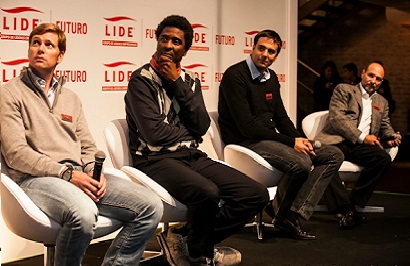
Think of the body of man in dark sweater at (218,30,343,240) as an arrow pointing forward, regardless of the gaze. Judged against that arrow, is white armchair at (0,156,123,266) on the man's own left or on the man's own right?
on the man's own right

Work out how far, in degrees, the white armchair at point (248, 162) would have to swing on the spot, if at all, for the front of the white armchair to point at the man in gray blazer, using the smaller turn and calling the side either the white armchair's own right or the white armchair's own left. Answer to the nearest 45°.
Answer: approximately 90° to the white armchair's own left

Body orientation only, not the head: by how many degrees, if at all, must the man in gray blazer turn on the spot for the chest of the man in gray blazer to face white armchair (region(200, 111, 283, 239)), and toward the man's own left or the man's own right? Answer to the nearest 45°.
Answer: approximately 90° to the man's own right

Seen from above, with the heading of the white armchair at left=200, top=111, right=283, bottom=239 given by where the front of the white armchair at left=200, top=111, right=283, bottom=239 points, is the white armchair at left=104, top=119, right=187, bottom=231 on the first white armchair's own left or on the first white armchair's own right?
on the first white armchair's own right

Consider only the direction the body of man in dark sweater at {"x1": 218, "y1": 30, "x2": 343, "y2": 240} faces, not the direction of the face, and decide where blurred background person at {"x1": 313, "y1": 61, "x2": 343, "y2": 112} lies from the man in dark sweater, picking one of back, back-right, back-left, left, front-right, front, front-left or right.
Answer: back-left

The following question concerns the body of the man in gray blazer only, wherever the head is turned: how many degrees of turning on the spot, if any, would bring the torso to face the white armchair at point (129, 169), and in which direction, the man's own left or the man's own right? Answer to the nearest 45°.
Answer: approximately 90° to the man's own right
